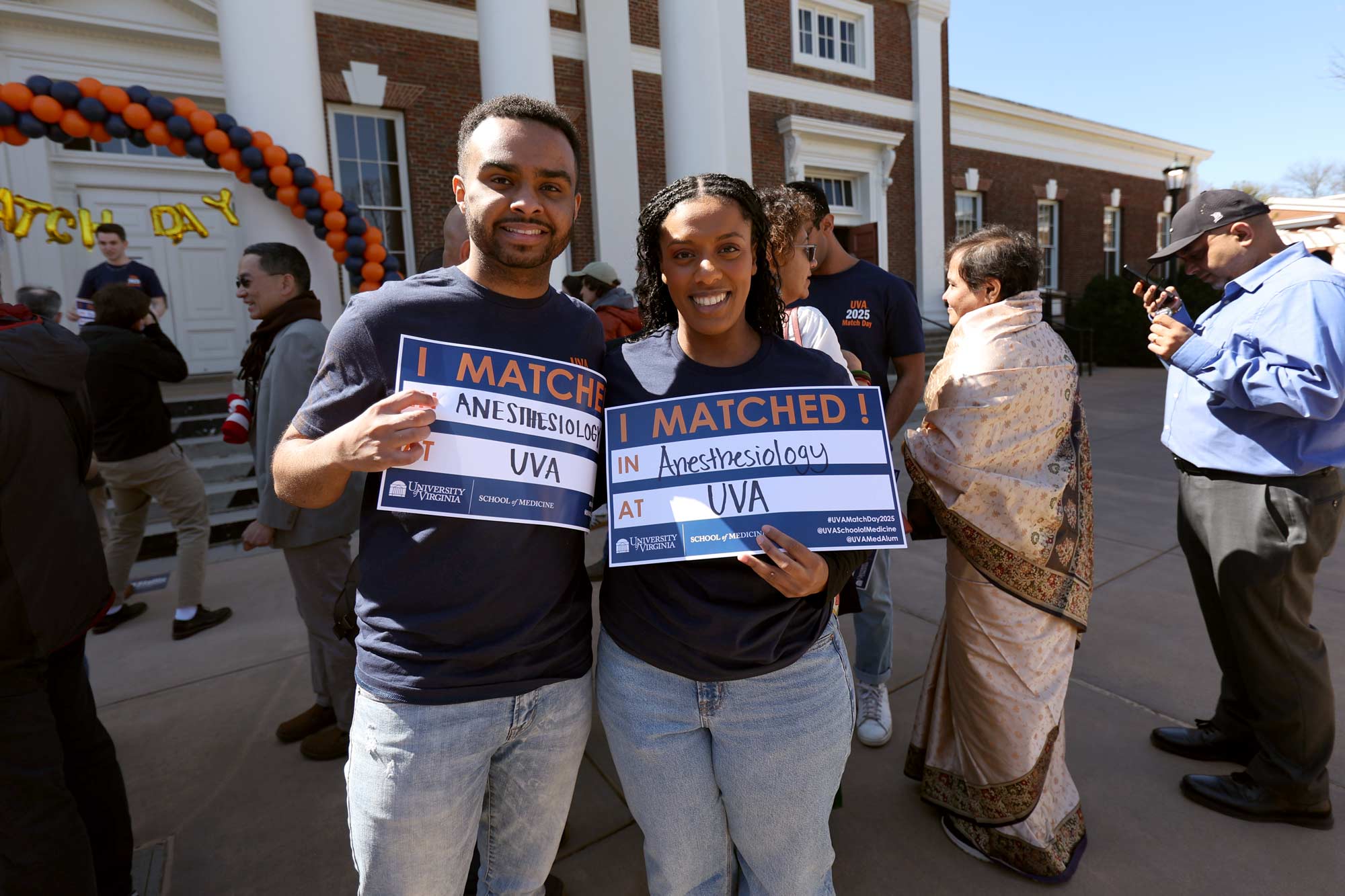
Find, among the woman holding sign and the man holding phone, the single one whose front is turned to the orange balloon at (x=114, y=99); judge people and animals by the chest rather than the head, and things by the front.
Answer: the man holding phone

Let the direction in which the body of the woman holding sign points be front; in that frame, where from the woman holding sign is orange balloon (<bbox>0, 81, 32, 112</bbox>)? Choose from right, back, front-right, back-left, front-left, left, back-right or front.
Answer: back-right

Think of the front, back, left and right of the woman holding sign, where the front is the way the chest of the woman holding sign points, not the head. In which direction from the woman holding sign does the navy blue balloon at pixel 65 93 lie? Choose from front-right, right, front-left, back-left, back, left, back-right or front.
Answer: back-right

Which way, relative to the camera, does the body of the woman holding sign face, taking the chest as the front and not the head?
toward the camera

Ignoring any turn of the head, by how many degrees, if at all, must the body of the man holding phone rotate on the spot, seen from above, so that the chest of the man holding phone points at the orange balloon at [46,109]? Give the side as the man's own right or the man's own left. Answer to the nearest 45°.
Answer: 0° — they already face it

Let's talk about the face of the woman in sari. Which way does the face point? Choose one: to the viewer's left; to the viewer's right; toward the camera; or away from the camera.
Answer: to the viewer's left

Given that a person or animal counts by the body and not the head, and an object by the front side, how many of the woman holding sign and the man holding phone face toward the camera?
1

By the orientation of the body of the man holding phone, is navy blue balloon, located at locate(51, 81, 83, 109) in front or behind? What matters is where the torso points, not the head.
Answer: in front

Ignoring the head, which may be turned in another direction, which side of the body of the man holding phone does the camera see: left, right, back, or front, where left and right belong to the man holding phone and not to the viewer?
left

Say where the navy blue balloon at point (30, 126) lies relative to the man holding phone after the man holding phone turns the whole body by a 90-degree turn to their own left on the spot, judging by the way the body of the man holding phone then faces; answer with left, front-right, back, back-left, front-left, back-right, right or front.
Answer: right

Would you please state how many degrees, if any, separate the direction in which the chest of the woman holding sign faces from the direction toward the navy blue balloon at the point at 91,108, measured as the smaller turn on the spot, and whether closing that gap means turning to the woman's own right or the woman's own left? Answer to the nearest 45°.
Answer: approximately 135° to the woman's own right

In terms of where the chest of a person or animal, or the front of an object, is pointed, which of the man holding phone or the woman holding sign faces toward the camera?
the woman holding sign
